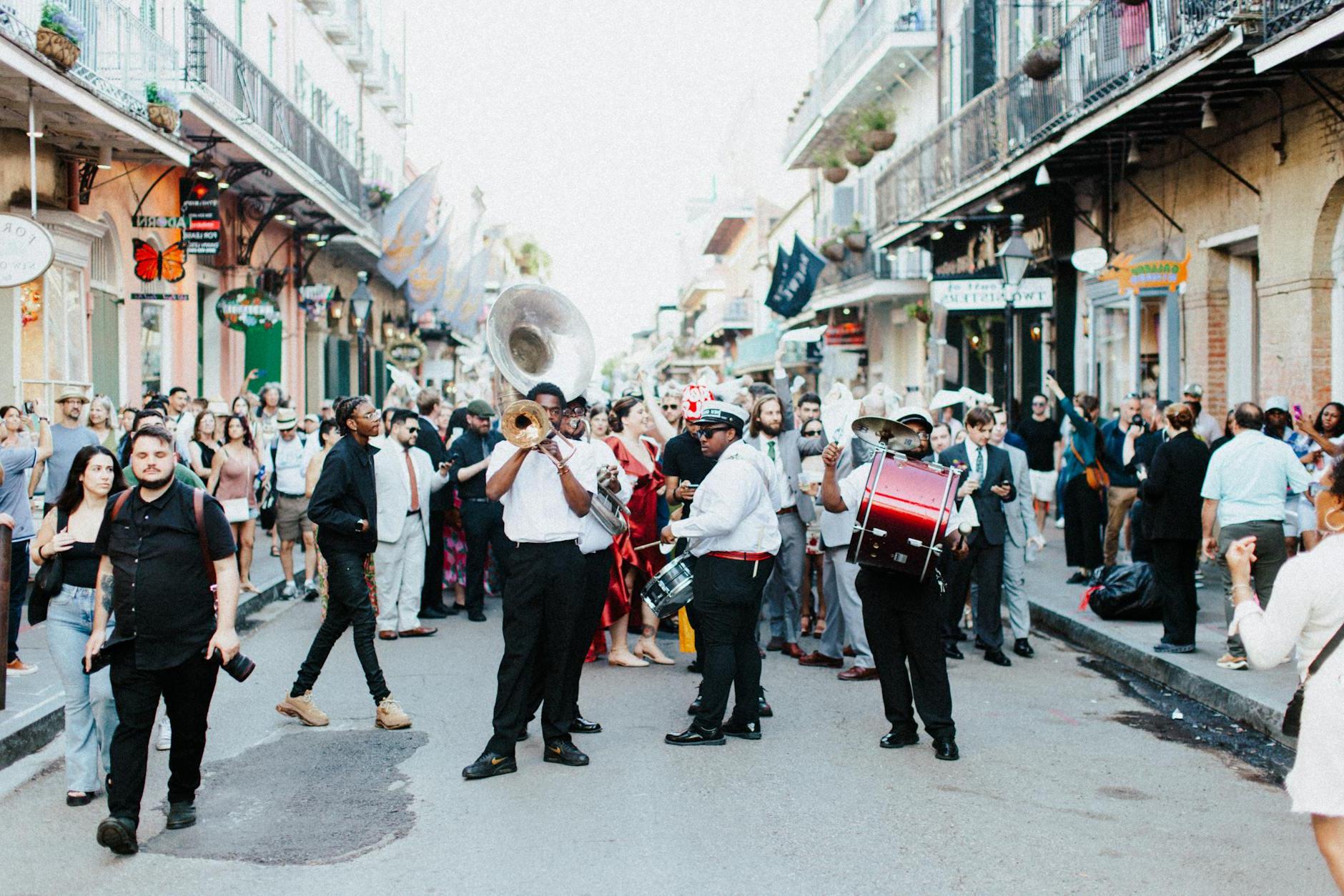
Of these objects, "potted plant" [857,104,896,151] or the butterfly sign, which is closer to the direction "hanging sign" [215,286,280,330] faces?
the butterfly sign

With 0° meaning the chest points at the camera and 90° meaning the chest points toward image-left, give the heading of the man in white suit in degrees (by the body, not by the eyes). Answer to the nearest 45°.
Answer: approximately 315°

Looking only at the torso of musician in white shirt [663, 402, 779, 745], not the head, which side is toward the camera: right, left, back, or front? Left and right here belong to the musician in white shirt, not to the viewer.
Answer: left

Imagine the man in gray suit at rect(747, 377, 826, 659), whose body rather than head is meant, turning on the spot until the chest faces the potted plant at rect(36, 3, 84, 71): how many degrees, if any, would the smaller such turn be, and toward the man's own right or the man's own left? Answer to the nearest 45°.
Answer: approximately 90° to the man's own right

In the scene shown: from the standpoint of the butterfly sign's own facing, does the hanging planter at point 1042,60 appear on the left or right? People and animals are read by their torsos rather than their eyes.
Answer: on its left

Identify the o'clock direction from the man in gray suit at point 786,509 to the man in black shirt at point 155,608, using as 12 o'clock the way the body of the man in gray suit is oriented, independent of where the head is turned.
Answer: The man in black shirt is roughly at 1 o'clock from the man in gray suit.

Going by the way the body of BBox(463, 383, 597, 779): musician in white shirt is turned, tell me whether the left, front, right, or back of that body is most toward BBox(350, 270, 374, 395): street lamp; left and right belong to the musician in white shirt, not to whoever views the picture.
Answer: back
